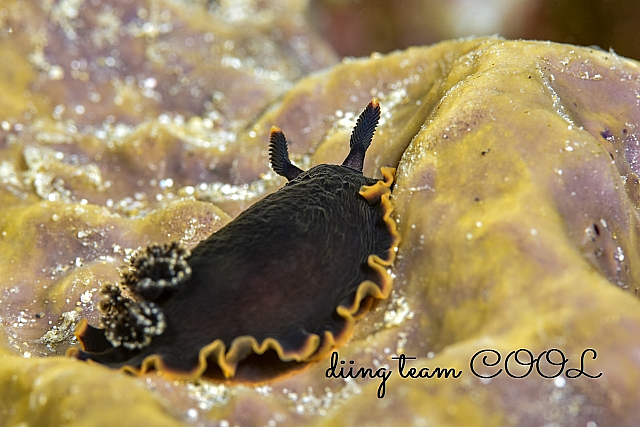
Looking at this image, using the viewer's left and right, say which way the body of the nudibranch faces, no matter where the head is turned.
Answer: facing away from the viewer and to the right of the viewer
